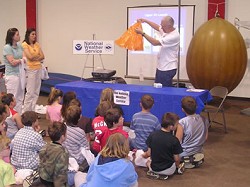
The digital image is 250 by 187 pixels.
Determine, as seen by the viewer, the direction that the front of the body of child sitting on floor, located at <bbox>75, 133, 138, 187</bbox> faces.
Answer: away from the camera

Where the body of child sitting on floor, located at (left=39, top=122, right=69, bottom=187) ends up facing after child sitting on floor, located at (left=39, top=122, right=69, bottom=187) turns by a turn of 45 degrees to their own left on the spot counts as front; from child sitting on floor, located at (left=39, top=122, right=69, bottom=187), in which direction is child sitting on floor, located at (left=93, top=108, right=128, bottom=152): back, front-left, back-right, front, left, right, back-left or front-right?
front-right

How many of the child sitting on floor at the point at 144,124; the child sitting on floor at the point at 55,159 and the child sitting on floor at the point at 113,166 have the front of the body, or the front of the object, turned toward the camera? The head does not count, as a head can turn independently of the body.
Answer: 0

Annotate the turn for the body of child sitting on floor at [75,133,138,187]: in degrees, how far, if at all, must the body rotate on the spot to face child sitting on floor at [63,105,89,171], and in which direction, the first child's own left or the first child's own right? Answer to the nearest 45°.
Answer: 0° — they already face them

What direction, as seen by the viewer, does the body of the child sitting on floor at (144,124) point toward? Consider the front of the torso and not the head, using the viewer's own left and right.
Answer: facing away from the viewer

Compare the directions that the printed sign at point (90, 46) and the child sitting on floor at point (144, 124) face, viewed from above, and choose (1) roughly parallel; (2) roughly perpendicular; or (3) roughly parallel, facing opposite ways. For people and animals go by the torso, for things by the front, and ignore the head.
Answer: roughly parallel, facing opposite ways

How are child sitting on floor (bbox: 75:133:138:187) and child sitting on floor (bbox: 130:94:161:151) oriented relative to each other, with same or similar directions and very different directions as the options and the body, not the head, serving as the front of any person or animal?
same or similar directions

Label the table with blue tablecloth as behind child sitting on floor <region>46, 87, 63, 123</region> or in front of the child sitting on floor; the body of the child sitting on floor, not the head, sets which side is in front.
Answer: in front

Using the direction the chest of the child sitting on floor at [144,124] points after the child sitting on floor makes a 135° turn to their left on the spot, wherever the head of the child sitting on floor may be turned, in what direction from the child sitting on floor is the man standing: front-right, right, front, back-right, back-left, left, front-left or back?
back-right

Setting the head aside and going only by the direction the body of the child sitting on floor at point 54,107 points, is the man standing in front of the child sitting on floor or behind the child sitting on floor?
in front

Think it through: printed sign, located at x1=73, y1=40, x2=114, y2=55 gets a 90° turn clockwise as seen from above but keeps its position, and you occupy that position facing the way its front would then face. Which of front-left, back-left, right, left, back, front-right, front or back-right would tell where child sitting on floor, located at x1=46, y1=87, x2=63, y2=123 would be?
left

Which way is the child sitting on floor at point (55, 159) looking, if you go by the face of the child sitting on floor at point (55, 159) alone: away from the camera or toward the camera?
away from the camera

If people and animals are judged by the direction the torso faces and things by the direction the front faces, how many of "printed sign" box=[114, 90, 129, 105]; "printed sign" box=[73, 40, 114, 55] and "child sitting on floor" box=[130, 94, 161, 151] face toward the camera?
2

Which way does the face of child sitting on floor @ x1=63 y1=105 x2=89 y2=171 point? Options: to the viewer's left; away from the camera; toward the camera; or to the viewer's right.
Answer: away from the camera

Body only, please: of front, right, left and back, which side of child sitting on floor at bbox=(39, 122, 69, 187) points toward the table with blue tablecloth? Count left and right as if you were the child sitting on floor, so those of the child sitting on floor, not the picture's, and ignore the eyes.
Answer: front

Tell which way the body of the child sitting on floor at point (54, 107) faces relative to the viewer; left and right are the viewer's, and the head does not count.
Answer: facing away from the viewer and to the right of the viewer

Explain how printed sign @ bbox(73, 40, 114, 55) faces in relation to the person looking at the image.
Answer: facing the viewer

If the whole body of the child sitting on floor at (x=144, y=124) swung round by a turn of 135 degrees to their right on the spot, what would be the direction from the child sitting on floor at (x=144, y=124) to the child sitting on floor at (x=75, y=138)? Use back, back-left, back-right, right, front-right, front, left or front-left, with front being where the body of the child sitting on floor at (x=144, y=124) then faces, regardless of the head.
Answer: right

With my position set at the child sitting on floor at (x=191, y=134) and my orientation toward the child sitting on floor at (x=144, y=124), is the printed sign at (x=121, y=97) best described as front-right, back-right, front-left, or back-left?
front-right

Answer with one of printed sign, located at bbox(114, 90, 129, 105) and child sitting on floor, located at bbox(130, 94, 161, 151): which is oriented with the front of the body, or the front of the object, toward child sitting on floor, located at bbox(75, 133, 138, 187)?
the printed sign
